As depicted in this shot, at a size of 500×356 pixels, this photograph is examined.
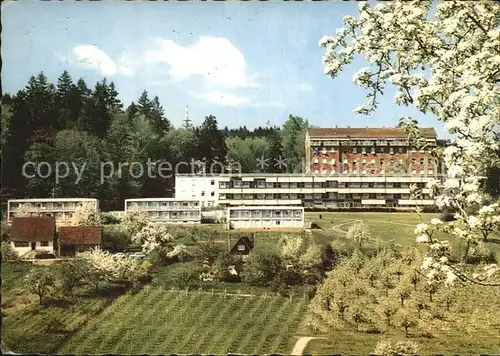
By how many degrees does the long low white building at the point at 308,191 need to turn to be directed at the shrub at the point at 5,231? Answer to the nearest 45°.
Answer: approximately 90° to its right

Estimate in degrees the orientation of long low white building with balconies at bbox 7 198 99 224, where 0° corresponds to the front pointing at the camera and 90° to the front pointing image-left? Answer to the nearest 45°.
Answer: approximately 0°

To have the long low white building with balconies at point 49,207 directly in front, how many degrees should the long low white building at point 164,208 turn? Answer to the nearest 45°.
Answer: approximately 90° to its right

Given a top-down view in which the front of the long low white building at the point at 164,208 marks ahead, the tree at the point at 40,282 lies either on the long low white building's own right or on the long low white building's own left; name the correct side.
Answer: on the long low white building's own right

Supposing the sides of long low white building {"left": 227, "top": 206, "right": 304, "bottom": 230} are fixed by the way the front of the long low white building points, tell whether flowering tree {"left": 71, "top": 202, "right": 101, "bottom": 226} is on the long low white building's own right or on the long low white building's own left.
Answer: on the long low white building's own right

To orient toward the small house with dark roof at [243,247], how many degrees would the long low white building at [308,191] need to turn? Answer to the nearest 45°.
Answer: approximately 45° to its right

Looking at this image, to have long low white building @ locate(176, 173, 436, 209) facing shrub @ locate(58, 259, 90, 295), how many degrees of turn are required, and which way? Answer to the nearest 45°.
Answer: approximately 90° to its right
